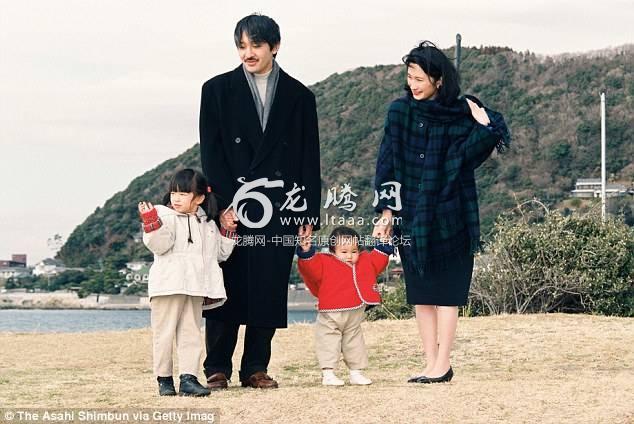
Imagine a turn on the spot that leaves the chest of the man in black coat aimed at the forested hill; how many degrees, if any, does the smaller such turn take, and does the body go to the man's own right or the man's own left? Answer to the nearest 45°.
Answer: approximately 180°

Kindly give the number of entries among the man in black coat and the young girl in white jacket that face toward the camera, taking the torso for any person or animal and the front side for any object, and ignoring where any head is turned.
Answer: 2

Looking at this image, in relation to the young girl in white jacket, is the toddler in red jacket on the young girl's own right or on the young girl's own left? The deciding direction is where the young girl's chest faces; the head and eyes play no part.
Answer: on the young girl's own left

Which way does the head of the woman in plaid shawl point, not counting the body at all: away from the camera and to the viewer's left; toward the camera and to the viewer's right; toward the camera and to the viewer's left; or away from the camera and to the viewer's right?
toward the camera and to the viewer's left

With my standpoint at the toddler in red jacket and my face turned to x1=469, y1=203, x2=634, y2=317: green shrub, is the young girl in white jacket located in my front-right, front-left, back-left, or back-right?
back-left

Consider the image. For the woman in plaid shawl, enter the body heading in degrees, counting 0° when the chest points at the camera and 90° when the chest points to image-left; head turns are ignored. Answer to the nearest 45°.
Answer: approximately 45°

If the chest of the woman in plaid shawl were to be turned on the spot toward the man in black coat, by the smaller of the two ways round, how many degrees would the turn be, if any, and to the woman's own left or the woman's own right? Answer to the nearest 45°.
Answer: approximately 45° to the woman's own right

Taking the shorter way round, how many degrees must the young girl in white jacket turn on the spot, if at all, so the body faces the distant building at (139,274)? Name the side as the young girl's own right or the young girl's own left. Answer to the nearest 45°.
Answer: approximately 180°

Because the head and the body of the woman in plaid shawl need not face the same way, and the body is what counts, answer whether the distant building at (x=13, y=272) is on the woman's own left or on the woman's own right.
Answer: on the woman's own right
